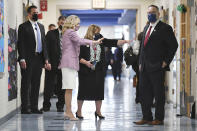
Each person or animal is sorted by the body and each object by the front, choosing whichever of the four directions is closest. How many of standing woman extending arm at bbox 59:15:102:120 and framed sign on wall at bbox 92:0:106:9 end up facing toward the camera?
1

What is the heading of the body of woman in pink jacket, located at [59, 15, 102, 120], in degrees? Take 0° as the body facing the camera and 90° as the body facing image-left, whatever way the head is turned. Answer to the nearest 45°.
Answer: approximately 270°

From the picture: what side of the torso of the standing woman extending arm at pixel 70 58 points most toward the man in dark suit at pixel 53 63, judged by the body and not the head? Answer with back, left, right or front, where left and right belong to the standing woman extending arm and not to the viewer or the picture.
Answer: left

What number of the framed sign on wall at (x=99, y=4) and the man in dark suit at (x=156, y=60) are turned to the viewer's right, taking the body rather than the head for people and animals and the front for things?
0

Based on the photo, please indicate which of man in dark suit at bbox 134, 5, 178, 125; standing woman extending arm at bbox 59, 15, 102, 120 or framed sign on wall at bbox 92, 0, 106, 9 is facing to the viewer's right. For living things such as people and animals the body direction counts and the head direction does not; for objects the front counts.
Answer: the standing woman extending arm

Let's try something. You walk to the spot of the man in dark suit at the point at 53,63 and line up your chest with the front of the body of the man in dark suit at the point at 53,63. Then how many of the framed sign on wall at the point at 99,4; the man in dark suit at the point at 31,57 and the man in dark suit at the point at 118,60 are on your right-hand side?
1

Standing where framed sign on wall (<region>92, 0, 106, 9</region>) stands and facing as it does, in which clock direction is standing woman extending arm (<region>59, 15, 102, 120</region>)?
The standing woman extending arm is roughly at 12 o'clock from the framed sign on wall.

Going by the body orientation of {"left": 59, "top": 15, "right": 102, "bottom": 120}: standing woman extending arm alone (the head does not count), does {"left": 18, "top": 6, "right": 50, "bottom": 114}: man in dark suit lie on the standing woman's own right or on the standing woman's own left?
on the standing woman's own left
